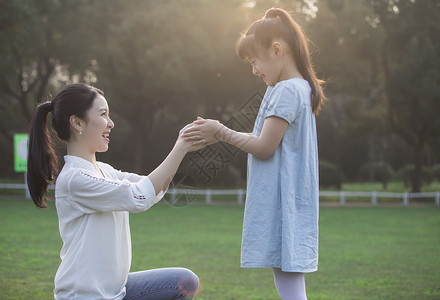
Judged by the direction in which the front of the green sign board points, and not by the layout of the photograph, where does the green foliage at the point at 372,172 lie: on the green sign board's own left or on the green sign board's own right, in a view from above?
on the green sign board's own left

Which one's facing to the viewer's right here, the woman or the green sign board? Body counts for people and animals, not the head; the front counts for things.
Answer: the woman

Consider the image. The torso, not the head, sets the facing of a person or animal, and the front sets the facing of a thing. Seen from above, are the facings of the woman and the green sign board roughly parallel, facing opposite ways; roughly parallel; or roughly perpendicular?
roughly perpendicular

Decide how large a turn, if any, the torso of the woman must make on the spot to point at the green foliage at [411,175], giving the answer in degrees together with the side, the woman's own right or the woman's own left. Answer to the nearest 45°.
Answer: approximately 45° to the woman's own left

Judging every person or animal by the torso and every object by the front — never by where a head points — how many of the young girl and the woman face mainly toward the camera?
0

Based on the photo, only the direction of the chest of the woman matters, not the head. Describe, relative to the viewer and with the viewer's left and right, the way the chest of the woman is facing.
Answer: facing to the right of the viewer

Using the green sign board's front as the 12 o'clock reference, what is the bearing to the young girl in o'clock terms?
The young girl is roughly at 12 o'clock from the green sign board.

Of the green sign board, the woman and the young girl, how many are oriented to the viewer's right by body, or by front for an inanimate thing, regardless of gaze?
1

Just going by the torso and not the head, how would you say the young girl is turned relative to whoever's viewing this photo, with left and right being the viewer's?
facing to the left of the viewer

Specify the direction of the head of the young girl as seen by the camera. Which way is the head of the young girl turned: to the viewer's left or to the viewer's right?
to the viewer's left

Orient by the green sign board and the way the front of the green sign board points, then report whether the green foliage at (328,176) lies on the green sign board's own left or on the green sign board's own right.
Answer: on the green sign board's own left

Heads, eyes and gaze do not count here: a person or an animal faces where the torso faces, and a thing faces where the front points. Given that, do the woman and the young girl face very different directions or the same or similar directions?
very different directions

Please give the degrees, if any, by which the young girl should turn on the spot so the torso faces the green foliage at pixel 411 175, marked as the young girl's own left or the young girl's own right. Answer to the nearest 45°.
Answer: approximately 90° to the young girl's own right

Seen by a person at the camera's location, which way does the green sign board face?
facing the viewer

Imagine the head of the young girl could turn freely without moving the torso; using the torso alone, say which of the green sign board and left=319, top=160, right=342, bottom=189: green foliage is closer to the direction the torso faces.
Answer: the green sign board
